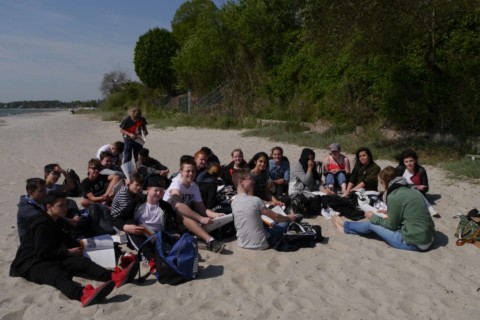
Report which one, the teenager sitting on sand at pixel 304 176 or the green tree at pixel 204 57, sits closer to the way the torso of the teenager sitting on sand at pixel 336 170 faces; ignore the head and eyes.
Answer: the teenager sitting on sand

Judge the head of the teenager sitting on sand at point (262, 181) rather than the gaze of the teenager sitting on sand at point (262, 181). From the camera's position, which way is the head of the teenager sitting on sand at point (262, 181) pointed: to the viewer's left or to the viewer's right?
to the viewer's right

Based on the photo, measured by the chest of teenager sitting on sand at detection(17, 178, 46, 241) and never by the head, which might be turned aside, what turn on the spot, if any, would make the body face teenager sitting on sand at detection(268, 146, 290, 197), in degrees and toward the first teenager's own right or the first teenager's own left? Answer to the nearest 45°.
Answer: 0° — they already face them

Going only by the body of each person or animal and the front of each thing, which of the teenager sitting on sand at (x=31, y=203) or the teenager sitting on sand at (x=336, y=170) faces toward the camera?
the teenager sitting on sand at (x=336, y=170)

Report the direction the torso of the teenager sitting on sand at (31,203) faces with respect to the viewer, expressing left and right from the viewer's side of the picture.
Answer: facing to the right of the viewer

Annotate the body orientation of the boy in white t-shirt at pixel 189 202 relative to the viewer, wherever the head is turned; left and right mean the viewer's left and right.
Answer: facing the viewer and to the right of the viewer

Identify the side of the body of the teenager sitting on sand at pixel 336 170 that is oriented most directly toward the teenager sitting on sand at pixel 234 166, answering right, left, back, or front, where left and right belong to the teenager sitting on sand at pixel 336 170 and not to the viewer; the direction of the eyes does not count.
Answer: right

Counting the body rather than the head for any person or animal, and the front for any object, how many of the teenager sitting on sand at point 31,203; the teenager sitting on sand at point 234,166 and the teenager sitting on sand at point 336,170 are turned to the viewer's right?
1

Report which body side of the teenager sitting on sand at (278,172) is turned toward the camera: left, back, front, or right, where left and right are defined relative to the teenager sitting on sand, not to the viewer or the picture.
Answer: front

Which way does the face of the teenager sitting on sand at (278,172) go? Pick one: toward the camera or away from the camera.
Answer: toward the camera

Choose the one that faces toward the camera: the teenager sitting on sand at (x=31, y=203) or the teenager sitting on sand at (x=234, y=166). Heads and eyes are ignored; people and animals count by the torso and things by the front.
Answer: the teenager sitting on sand at (x=234, y=166)

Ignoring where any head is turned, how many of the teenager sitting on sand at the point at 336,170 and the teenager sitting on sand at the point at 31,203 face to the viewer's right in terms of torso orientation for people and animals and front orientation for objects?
1

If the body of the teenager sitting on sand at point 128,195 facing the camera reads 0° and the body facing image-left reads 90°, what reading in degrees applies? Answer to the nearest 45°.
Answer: approximately 315°
